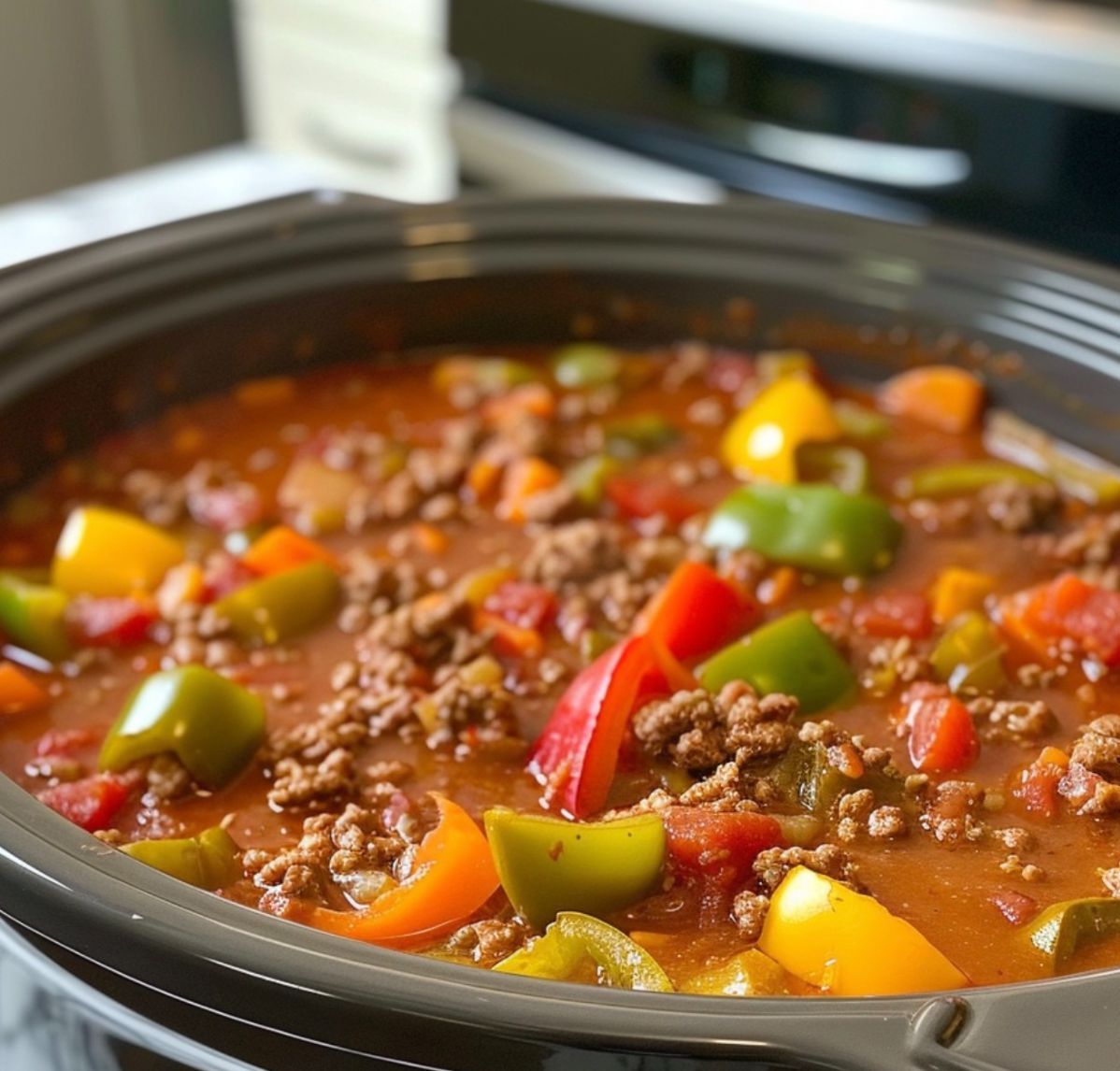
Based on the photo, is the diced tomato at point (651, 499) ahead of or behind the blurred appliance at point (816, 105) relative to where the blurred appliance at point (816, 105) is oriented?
ahead

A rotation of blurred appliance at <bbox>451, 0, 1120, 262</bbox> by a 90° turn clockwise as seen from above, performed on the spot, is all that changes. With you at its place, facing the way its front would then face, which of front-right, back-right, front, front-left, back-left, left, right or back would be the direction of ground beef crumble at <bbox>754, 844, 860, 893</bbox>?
back-left

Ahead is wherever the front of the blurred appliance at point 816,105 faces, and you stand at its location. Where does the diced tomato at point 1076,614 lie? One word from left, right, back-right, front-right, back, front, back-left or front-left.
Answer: front-left

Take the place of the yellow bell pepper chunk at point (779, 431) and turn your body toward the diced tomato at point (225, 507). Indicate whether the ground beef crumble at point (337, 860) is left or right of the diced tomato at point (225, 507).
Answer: left

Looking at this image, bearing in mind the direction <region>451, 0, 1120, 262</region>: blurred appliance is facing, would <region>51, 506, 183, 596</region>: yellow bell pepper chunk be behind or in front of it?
in front

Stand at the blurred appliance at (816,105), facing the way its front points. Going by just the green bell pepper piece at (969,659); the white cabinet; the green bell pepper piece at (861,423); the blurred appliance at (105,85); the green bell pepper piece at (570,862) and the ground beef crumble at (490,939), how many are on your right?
2

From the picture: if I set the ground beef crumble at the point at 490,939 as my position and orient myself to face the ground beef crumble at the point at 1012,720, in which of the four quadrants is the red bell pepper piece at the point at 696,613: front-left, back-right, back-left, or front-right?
front-left

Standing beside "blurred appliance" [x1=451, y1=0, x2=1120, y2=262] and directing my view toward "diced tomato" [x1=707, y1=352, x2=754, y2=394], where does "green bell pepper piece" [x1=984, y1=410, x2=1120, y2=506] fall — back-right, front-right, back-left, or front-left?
front-left

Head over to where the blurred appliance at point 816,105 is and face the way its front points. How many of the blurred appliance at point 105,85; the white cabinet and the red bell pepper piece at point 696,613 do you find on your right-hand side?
2

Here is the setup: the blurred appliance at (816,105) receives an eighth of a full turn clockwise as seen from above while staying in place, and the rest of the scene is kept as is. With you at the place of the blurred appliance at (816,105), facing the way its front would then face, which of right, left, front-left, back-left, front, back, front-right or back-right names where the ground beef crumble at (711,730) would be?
left

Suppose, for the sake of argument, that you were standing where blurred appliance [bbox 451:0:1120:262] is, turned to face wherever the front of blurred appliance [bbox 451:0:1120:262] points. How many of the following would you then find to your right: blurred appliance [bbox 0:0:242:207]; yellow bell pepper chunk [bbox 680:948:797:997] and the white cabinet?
2

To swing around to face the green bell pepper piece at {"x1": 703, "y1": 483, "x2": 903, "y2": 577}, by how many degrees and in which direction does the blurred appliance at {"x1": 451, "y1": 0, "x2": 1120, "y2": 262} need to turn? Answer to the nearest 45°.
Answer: approximately 45° to its left

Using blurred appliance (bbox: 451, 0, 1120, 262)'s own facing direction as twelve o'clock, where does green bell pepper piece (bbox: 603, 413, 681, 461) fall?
The green bell pepper piece is roughly at 11 o'clock from the blurred appliance.

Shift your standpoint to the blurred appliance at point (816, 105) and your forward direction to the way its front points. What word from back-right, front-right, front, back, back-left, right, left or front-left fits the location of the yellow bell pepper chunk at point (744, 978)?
front-left

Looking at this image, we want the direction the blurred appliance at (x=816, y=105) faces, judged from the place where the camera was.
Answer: facing the viewer and to the left of the viewer

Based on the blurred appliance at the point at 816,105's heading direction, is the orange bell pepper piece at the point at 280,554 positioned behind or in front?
in front
